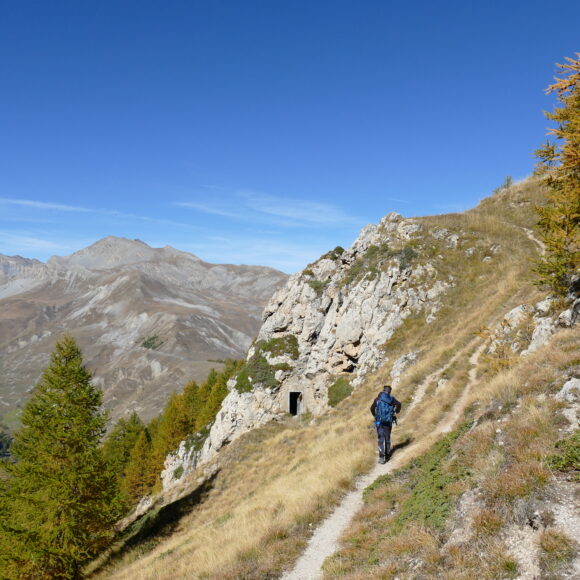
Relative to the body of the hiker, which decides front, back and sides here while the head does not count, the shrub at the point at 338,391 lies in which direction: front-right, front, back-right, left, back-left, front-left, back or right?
front

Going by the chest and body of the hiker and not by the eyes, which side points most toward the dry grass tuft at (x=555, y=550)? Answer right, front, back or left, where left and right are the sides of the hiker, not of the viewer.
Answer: back

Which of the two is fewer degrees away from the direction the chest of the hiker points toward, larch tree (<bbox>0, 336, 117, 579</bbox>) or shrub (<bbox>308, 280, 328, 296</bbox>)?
the shrub

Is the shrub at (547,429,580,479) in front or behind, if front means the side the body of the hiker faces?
behind

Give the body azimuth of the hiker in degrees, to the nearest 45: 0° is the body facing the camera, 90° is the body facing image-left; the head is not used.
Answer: approximately 180°

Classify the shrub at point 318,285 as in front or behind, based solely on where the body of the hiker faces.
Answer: in front
